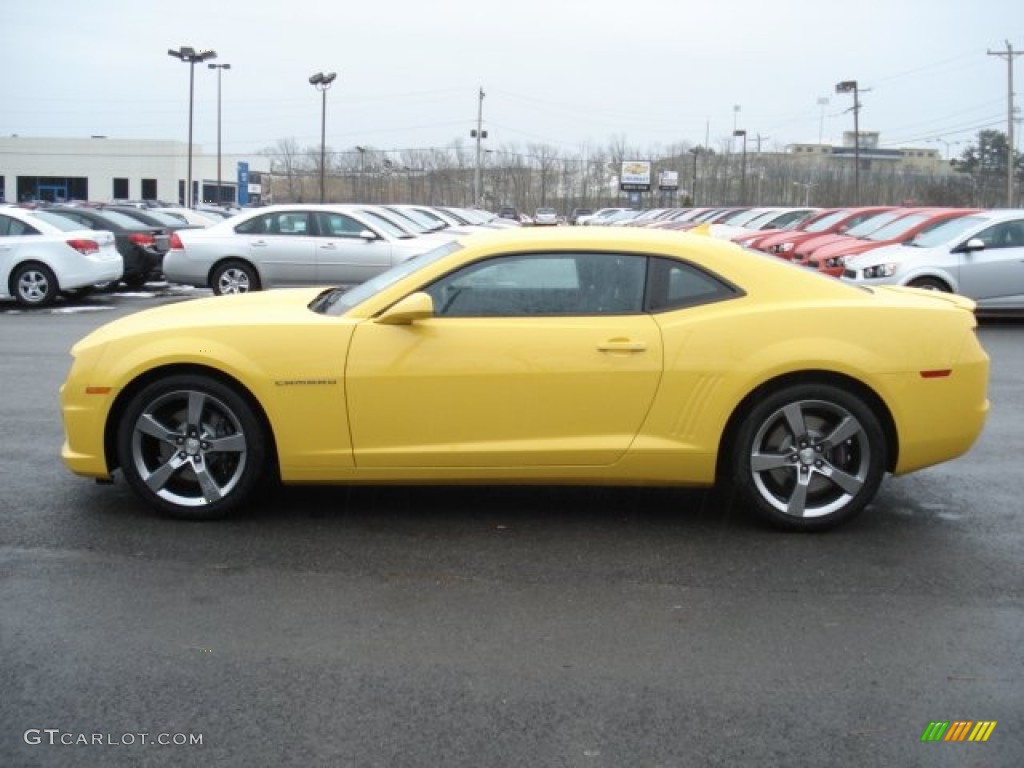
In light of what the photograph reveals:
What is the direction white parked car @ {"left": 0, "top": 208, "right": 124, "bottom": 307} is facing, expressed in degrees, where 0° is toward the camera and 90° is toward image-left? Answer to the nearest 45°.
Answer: approximately 135°

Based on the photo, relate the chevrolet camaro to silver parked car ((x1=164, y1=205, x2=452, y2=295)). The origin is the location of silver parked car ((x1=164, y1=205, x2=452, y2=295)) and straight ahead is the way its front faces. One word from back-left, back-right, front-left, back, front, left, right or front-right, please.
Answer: right

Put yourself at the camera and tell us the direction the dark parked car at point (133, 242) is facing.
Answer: facing away from the viewer and to the left of the viewer

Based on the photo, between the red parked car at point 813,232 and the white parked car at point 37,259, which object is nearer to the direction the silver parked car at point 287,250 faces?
the red parked car

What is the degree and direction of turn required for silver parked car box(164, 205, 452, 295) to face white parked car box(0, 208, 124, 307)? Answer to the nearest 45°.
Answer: approximately 180°

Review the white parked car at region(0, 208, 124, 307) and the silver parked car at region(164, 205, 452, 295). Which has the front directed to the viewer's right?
the silver parked car at region(164, 205, 452, 295)

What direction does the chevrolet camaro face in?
to the viewer's left

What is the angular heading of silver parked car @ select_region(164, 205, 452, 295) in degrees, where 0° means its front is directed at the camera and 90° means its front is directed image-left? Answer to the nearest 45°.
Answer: approximately 270°

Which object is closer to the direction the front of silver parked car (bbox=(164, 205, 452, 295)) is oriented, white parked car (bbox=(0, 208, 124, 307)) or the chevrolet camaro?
the chevrolet camaro

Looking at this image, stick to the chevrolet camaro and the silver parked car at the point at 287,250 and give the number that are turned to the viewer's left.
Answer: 1

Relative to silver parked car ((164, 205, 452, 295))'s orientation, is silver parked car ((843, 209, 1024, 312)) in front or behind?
in front
